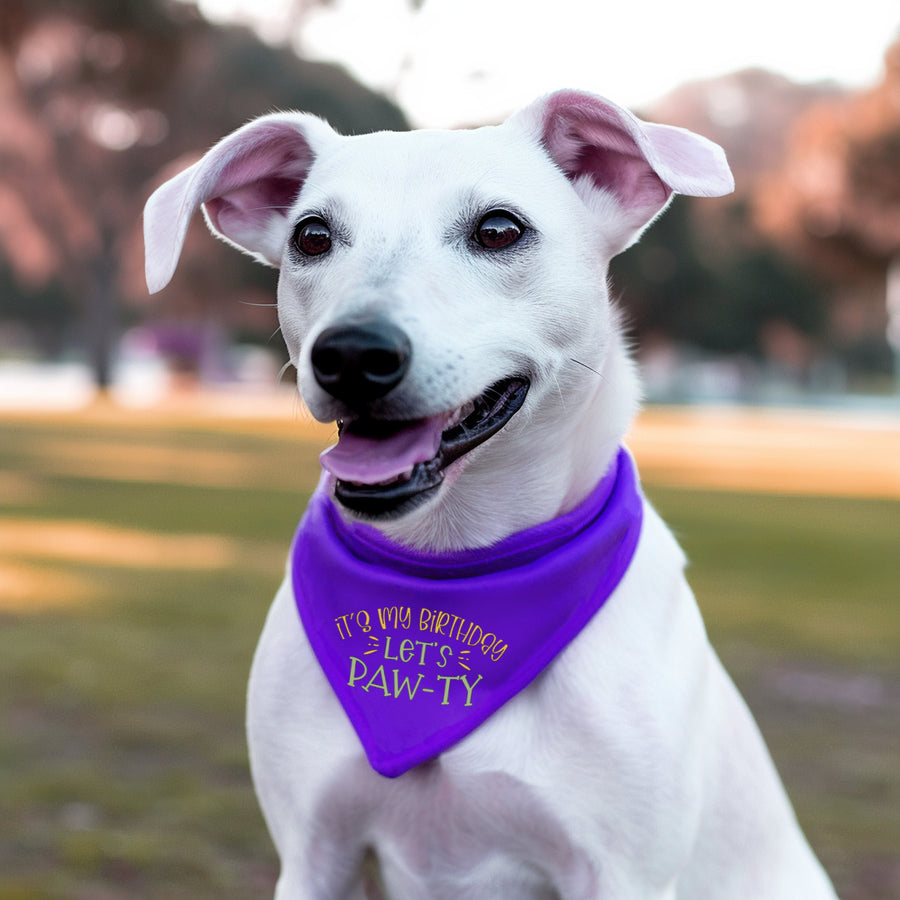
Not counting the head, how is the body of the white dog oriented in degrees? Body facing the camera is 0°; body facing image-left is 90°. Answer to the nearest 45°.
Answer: approximately 45°

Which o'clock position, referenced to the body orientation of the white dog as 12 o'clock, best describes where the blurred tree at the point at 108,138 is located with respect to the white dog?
The blurred tree is roughly at 4 o'clock from the white dog.
